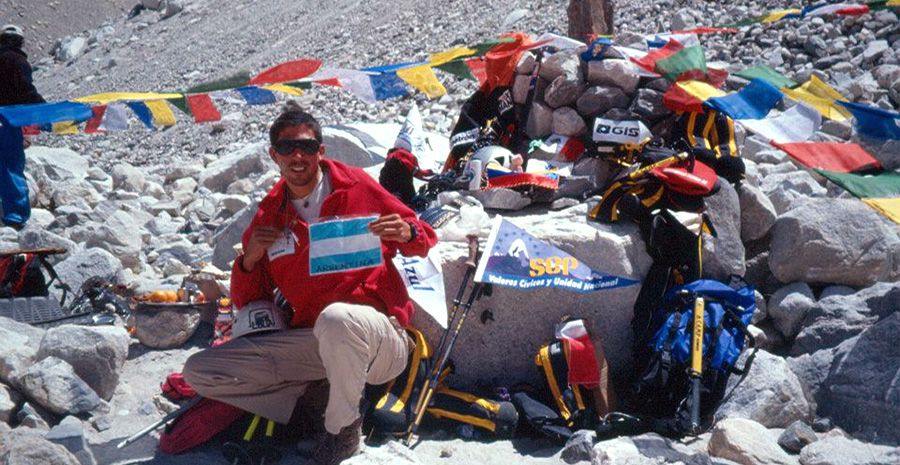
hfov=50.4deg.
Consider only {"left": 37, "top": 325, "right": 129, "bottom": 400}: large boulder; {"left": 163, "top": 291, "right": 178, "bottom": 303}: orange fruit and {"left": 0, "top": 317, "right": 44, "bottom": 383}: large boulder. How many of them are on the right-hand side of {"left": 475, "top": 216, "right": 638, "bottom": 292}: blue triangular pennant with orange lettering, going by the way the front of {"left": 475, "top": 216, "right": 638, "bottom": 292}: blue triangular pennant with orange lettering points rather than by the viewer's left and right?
3

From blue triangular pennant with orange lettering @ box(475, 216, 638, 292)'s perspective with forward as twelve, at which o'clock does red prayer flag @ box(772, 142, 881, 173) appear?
The red prayer flag is roughly at 9 o'clock from the blue triangular pennant with orange lettering.

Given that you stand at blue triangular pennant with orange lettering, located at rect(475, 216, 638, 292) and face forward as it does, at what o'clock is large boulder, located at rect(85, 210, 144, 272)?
The large boulder is roughly at 4 o'clock from the blue triangular pennant with orange lettering.

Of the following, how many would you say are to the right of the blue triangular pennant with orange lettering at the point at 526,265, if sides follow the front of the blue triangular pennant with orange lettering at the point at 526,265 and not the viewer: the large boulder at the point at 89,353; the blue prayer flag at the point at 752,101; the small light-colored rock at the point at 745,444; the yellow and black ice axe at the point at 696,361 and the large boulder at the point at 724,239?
1

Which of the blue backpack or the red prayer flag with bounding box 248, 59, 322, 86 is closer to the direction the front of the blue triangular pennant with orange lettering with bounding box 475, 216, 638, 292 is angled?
the blue backpack

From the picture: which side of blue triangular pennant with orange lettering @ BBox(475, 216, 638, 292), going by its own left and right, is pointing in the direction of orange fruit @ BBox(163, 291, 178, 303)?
right

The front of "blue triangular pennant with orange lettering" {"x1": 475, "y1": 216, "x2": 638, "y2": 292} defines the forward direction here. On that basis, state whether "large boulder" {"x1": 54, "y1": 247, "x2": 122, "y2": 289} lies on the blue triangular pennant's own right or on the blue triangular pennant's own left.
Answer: on the blue triangular pennant's own right

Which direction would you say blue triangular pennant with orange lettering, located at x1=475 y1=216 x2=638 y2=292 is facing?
toward the camera

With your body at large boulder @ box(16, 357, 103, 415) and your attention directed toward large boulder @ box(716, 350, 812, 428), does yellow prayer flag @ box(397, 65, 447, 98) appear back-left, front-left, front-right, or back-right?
front-left

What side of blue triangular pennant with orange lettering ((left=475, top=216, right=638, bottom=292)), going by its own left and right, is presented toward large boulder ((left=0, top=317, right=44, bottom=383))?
right

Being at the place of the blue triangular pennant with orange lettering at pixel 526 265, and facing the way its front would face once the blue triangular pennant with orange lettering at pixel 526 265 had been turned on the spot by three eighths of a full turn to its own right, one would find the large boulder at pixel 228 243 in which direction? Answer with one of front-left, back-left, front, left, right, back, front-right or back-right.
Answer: front

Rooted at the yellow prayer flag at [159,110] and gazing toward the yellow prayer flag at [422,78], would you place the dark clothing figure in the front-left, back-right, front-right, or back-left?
back-left

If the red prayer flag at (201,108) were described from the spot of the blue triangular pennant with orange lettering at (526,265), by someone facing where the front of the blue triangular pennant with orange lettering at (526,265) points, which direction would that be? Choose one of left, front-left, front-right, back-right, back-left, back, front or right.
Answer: back-right

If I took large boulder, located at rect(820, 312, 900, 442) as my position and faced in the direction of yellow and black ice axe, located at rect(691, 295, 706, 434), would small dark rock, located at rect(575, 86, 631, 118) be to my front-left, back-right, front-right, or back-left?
front-right

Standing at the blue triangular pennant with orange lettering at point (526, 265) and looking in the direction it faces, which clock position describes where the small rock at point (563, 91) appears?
The small rock is roughly at 6 o'clock from the blue triangular pennant with orange lettering.

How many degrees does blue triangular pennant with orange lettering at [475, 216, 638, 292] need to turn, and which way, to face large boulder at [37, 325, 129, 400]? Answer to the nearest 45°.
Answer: approximately 90° to its right

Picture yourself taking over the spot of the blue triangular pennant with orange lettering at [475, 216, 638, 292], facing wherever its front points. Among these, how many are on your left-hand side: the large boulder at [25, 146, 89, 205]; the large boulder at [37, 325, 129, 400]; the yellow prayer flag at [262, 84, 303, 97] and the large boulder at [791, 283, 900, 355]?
1

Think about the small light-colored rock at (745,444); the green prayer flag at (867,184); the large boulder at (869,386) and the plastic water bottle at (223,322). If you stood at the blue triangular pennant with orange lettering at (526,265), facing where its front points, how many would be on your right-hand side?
1
